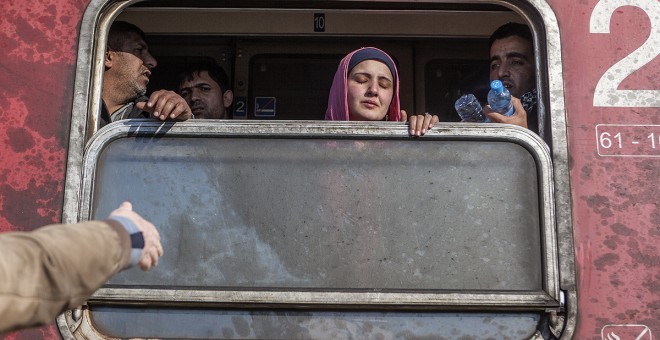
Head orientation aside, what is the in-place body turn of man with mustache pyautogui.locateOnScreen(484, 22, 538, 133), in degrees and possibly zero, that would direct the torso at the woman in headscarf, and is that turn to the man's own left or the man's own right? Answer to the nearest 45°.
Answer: approximately 45° to the man's own right

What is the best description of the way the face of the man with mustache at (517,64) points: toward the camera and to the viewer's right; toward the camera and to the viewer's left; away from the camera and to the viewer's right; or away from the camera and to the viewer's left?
toward the camera and to the viewer's left

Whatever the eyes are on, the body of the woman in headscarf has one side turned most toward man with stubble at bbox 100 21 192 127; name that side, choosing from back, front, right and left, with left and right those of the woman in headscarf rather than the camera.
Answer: right

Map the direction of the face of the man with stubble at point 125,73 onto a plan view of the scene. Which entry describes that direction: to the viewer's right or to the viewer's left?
to the viewer's right

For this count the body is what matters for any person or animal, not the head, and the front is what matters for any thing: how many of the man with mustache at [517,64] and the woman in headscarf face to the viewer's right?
0

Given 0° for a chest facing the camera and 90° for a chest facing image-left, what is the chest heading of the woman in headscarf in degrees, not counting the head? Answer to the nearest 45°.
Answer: approximately 0°

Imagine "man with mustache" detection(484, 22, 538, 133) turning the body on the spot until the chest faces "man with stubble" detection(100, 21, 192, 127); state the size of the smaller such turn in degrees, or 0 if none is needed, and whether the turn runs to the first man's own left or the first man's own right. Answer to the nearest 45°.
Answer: approximately 45° to the first man's own right

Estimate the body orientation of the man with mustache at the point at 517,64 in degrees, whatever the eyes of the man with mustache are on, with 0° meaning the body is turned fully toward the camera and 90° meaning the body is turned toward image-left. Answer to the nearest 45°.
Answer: approximately 45°
